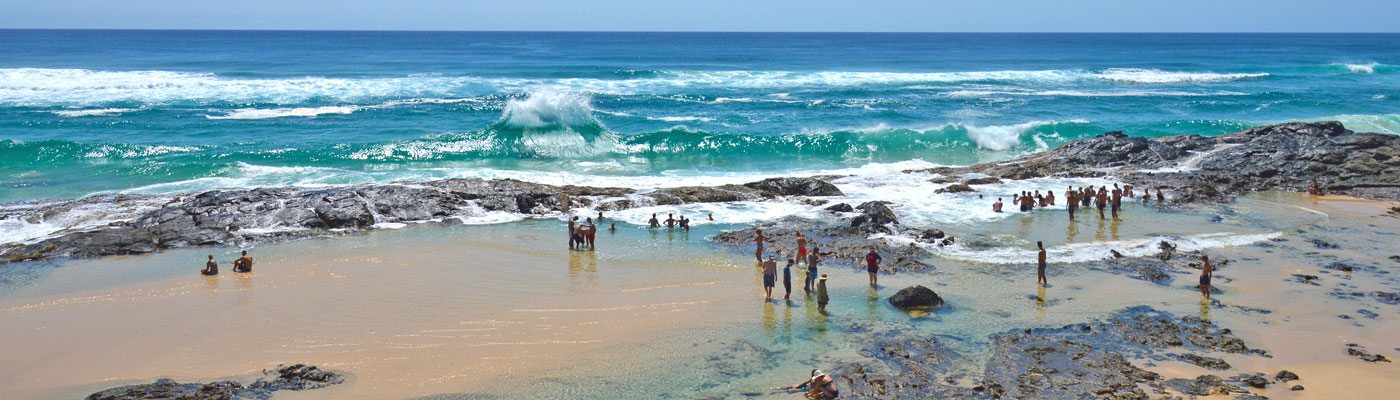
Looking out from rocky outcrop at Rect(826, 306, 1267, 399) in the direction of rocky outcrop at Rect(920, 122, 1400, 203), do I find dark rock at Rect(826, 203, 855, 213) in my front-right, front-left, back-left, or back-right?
front-left

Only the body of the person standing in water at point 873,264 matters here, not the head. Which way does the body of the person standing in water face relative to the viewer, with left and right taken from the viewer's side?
facing away from the viewer

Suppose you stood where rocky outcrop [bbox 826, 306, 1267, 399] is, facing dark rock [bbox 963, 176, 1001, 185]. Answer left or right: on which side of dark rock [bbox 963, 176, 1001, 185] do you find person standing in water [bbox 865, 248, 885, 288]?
left

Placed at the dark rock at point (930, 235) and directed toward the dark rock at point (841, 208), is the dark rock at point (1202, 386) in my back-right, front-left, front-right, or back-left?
back-left

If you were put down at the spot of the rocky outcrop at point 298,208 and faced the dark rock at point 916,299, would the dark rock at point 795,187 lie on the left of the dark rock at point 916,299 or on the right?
left

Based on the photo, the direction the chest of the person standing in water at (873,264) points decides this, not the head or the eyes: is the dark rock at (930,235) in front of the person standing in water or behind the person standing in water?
in front
